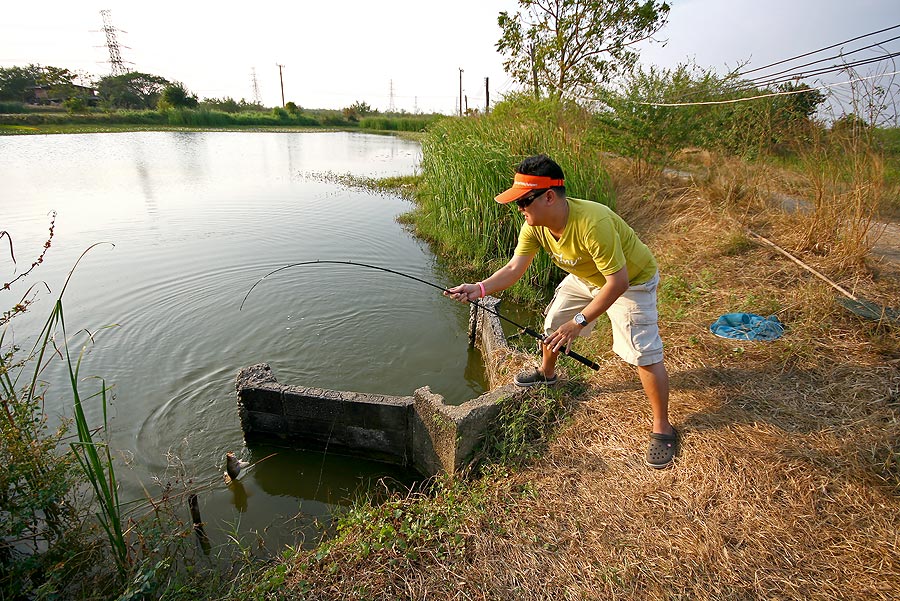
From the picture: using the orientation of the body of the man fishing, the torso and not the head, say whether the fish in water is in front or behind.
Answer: in front

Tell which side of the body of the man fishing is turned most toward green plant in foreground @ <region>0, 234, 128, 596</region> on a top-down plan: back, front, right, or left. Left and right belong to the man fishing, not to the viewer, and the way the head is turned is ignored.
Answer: front

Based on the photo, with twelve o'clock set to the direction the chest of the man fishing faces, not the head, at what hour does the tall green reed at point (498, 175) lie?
The tall green reed is roughly at 4 o'clock from the man fishing.

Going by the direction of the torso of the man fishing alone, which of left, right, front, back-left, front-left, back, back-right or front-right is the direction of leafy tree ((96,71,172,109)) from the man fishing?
right

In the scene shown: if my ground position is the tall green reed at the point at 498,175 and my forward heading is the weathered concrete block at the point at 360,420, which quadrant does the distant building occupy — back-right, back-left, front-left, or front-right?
back-right

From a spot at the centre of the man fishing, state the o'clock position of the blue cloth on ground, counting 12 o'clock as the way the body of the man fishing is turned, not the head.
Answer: The blue cloth on ground is roughly at 6 o'clock from the man fishing.

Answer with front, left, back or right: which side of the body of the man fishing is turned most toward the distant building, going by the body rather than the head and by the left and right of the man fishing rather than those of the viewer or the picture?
right

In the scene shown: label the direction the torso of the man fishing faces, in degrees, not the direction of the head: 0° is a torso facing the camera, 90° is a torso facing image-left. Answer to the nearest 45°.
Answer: approximately 45°
